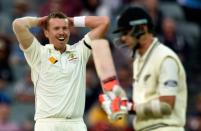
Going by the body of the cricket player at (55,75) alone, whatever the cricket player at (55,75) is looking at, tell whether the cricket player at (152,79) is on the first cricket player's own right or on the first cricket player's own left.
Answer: on the first cricket player's own left

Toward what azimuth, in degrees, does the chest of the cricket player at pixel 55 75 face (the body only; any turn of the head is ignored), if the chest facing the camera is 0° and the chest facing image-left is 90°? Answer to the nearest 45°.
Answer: approximately 0°
